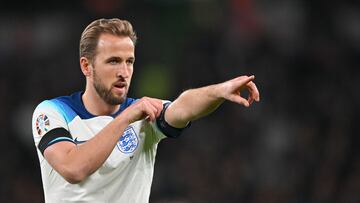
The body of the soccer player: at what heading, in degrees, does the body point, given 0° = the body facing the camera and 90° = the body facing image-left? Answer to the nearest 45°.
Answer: approximately 315°
